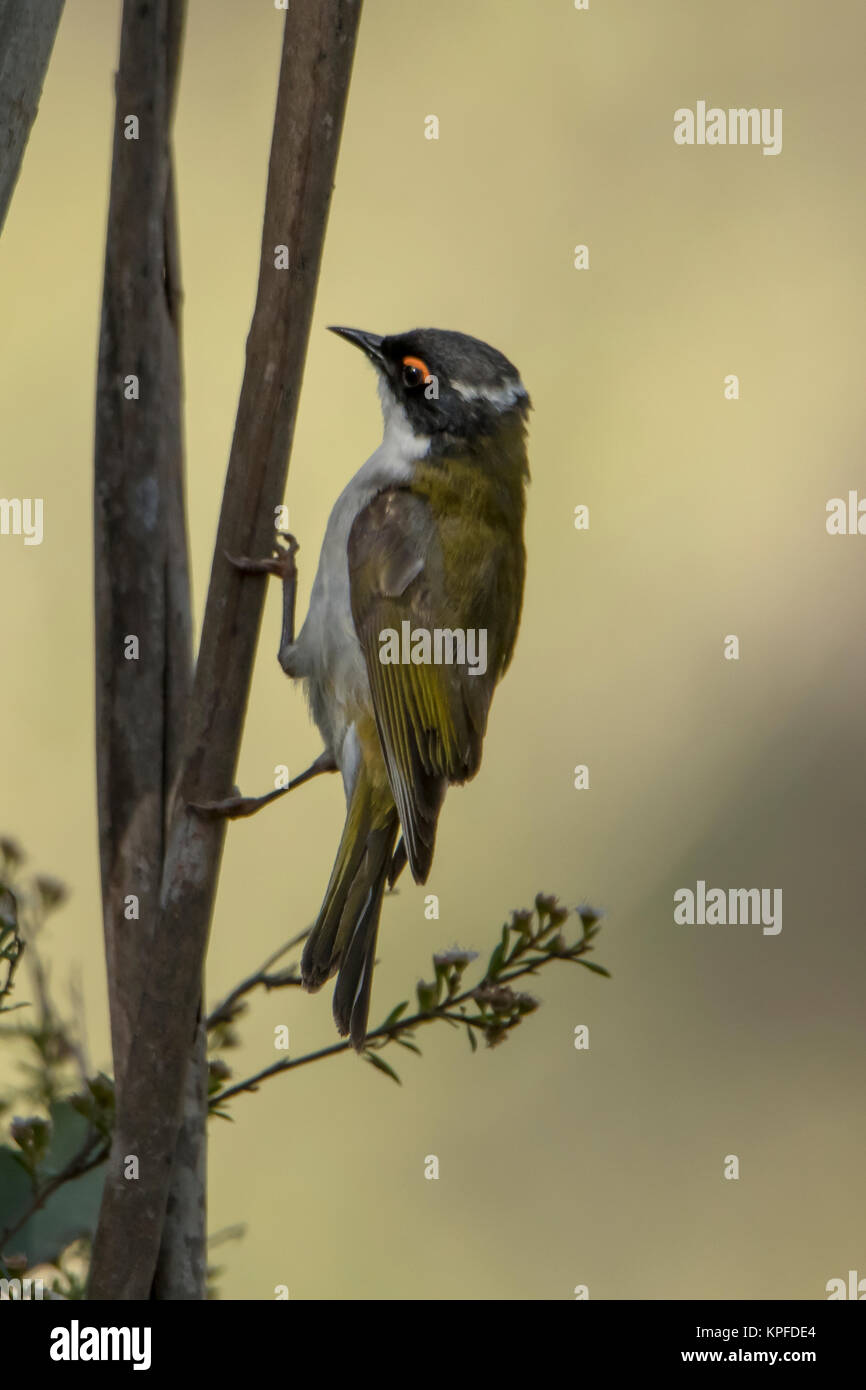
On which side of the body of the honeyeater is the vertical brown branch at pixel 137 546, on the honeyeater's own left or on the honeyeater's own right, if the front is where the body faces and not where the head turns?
on the honeyeater's own left

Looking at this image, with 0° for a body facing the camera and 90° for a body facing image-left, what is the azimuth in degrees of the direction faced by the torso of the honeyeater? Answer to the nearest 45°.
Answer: approximately 90°

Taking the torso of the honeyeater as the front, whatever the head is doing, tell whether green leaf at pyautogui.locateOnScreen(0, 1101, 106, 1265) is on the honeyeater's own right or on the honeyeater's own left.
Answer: on the honeyeater's own left
